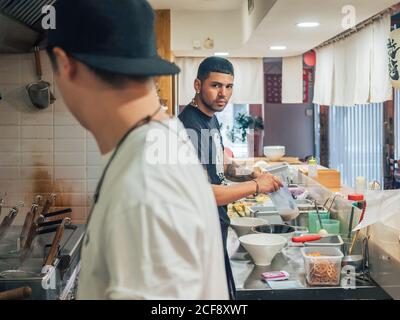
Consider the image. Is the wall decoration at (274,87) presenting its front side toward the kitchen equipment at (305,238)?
yes

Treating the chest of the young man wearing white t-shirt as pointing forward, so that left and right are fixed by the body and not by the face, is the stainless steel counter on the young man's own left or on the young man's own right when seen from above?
on the young man's own right

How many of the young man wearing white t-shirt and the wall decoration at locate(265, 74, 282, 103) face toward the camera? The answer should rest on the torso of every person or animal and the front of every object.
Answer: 1

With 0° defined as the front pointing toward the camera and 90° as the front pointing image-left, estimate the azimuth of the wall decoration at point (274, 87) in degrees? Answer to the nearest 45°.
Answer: approximately 0°

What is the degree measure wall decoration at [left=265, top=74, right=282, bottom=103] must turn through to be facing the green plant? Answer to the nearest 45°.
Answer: approximately 45° to its right
